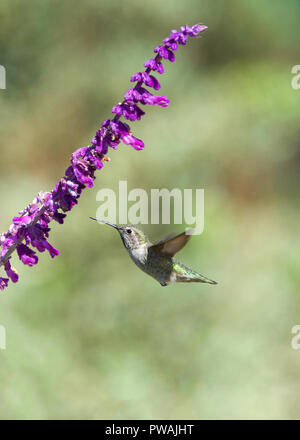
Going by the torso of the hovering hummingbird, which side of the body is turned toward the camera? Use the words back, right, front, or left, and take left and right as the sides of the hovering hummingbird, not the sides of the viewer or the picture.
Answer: left
